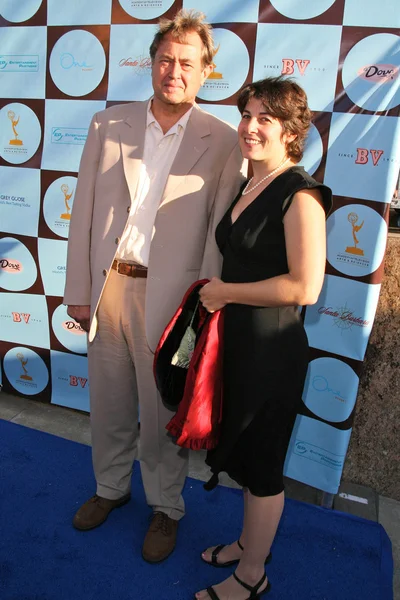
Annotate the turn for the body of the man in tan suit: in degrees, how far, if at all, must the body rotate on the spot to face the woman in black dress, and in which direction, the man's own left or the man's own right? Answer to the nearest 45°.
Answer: approximately 45° to the man's own left

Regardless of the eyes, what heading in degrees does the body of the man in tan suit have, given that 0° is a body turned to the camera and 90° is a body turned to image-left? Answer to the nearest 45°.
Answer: approximately 0°
